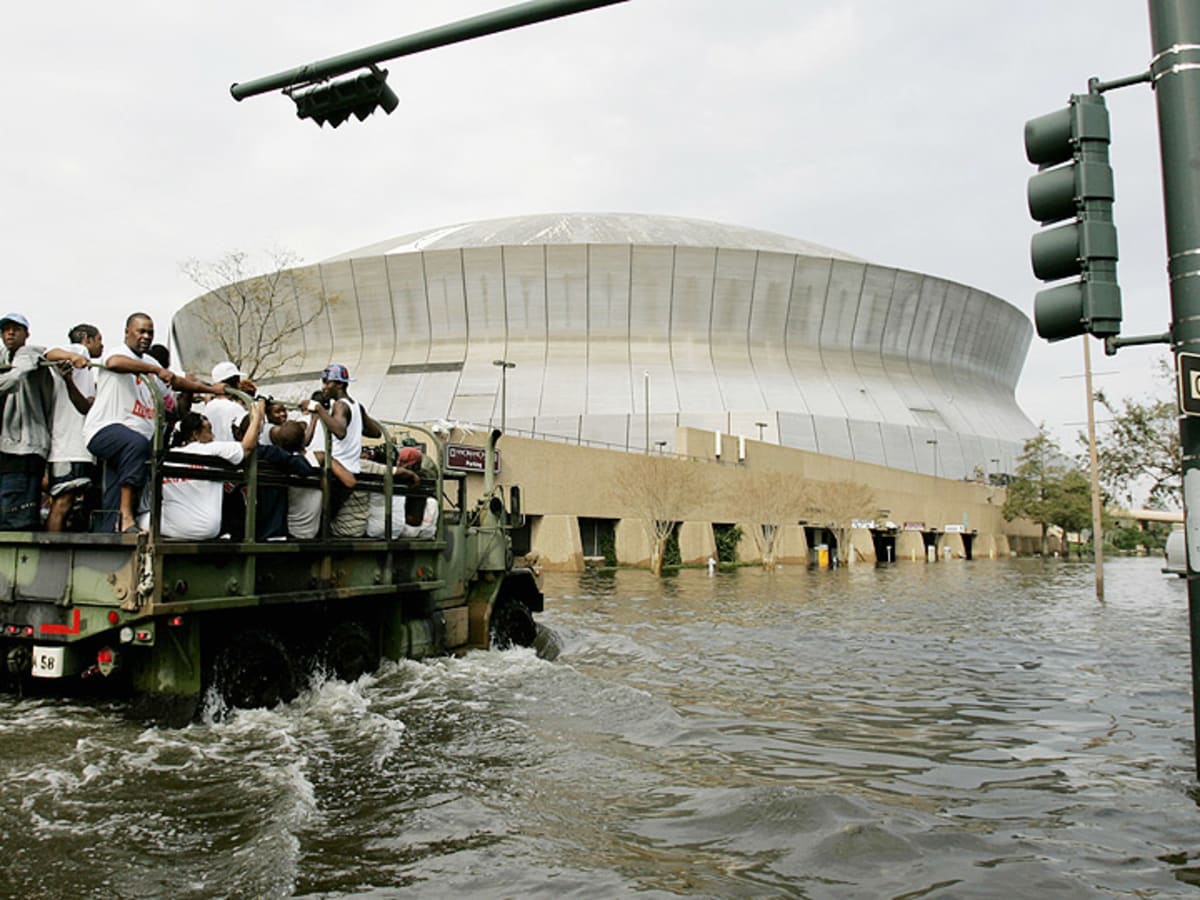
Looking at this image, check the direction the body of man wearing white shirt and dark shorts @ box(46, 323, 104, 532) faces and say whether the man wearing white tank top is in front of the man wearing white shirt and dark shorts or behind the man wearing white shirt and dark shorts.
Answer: in front

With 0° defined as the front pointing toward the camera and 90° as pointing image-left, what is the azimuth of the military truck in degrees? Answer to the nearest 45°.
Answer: approximately 225°

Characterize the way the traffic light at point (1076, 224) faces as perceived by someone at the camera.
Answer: facing to the left of the viewer

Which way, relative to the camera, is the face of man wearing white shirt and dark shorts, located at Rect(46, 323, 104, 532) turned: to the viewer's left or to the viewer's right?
to the viewer's right

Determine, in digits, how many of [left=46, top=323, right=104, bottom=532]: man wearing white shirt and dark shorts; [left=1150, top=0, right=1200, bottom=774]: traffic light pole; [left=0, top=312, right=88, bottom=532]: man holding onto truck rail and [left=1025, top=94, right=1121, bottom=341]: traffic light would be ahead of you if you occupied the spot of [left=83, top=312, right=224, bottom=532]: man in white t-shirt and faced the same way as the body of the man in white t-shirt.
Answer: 2

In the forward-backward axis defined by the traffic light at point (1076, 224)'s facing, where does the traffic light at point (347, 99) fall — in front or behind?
in front

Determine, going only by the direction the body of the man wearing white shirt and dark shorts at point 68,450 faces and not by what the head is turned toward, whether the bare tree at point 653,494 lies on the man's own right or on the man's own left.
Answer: on the man's own left

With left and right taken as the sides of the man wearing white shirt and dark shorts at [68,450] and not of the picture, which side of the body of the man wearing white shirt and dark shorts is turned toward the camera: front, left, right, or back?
right

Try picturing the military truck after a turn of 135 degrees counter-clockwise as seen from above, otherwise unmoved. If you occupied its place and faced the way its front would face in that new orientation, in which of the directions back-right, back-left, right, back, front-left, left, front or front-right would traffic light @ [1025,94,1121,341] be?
back-left

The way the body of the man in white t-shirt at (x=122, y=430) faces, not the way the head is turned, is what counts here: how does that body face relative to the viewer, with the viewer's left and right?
facing the viewer and to the right of the viewer

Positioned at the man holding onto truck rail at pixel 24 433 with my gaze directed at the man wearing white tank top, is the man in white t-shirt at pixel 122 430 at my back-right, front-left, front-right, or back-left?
front-right
